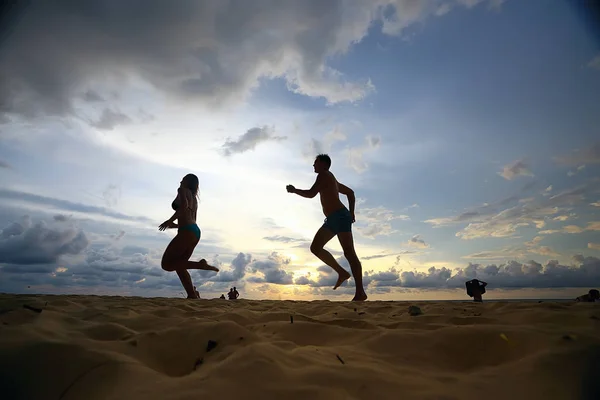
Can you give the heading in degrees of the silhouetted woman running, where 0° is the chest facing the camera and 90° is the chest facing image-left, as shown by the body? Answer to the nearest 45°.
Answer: approximately 90°

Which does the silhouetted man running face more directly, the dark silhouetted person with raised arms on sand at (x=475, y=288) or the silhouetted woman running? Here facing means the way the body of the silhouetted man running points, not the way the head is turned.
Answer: the silhouetted woman running

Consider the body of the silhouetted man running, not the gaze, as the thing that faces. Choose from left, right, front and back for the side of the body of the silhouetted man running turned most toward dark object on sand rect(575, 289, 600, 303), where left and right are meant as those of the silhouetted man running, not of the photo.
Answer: back

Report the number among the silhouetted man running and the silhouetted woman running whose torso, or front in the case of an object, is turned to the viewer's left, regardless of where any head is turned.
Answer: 2

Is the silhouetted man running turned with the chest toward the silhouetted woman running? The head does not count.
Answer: yes

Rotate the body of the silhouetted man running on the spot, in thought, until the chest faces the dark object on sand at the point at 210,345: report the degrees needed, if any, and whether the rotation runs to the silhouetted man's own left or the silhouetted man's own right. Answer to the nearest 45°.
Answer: approximately 90° to the silhouetted man's own left

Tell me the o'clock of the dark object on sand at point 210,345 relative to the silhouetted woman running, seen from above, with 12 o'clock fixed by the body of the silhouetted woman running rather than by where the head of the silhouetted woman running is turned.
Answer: The dark object on sand is roughly at 9 o'clock from the silhouetted woman running.

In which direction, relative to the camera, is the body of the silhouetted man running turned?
to the viewer's left

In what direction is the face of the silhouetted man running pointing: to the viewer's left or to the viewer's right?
to the viewer's left
